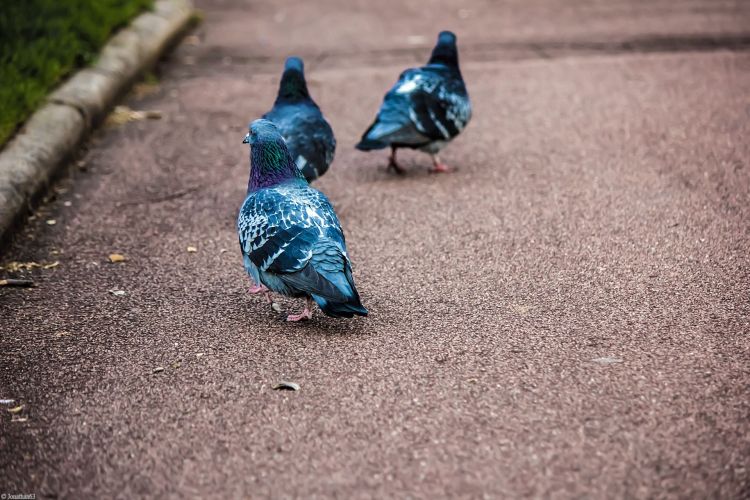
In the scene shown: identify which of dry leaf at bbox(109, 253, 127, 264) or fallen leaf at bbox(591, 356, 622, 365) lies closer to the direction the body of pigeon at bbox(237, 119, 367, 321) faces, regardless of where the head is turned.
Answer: the dry leaf

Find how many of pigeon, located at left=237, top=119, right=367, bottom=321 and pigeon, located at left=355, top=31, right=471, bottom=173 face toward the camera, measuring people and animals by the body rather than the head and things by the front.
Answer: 0

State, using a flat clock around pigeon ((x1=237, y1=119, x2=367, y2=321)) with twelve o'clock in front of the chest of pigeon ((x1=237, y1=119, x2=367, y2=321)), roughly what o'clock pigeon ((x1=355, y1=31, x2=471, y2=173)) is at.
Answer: pigeon ((x1=355, y1=31, x2=471, y2=173)) is roughly at 2 o'clock from pigeon ((x1=237, y1=119, x2=367, y2=321)).

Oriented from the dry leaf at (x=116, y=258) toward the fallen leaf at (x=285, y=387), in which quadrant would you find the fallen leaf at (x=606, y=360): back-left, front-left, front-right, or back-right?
front-left

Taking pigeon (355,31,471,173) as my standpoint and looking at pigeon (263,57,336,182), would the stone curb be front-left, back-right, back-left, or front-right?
front-right

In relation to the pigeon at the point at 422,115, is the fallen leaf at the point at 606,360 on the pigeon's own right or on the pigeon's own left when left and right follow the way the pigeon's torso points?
on the pigeon's own right

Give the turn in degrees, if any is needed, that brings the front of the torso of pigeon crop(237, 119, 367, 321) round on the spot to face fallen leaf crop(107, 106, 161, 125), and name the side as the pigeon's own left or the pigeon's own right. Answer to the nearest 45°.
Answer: approximately 45° to the pigeon's own right

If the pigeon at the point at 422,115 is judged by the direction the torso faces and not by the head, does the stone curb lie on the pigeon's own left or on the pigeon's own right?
on the pigeon's own left

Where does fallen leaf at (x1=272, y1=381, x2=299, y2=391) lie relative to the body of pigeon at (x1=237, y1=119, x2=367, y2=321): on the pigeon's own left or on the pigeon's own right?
on the pigeon's own left

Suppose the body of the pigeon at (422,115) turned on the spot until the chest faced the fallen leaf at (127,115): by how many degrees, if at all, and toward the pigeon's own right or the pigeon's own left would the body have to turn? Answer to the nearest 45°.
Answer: approximately 90° to the pigeon's own left

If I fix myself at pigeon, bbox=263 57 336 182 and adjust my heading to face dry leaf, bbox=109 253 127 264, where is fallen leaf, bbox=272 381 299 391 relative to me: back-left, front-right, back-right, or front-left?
front-left

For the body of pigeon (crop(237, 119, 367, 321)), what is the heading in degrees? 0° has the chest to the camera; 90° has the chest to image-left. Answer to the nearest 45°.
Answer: approximately 135°

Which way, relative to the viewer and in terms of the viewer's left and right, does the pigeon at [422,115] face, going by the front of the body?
facing away from the viewer and to the right of the viewer

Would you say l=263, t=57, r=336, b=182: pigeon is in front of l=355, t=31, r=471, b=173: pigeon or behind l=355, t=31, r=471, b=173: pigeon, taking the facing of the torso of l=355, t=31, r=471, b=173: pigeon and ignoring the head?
behind
